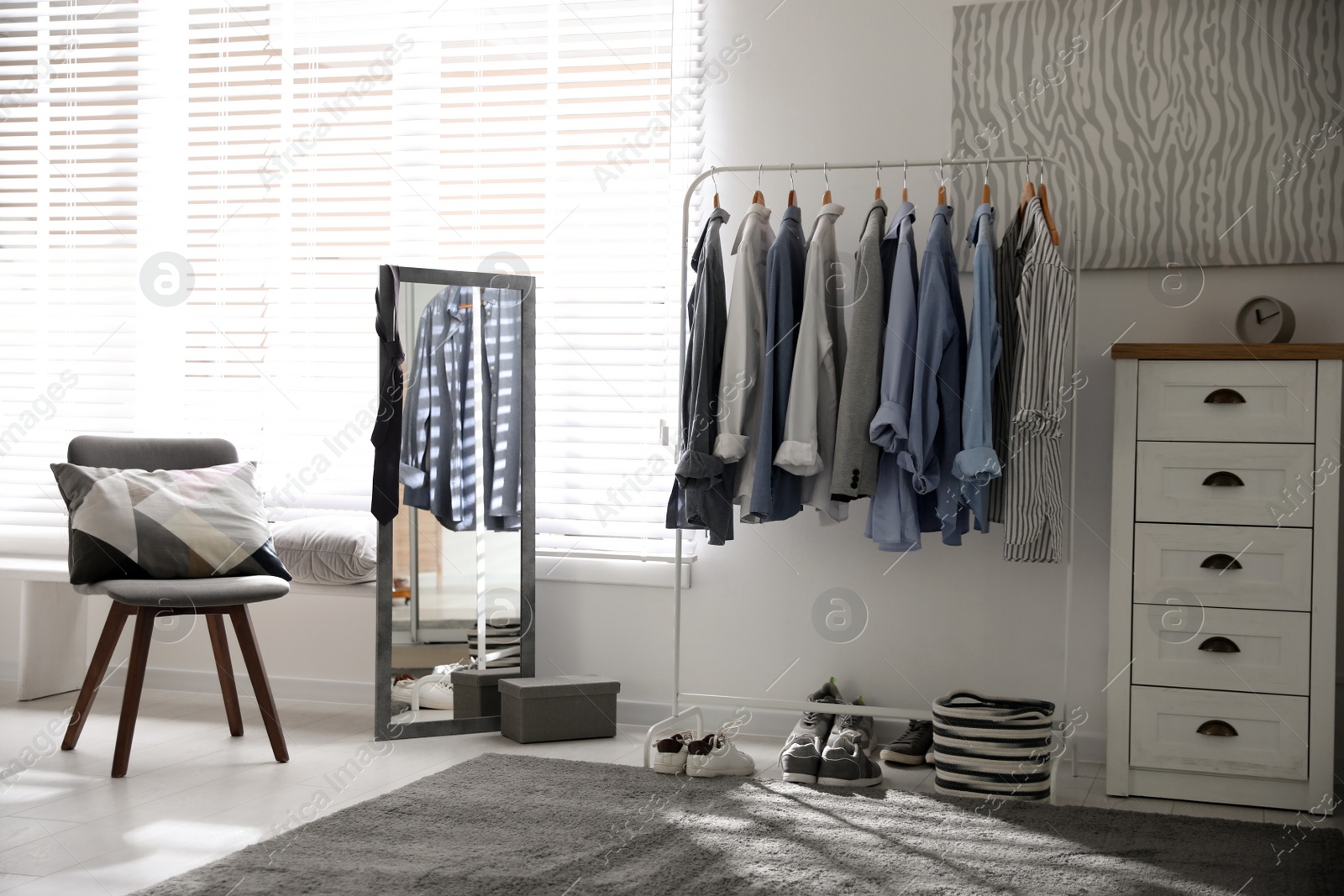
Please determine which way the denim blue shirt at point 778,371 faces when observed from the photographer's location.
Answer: facing to the left of the viewer

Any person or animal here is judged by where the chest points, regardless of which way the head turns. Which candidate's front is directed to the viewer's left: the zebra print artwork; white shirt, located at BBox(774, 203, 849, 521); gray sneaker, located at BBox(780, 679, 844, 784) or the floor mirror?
the white shirt

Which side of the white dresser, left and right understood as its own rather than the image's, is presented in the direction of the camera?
front

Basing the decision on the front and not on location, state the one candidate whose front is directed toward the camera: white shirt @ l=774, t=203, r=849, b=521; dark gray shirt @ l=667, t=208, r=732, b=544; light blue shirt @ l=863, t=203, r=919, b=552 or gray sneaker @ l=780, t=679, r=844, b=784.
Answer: the gray sneaker

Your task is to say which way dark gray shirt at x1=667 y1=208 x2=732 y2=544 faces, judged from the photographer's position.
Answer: facing to the left of the viewer

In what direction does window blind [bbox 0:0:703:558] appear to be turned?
toward the camera

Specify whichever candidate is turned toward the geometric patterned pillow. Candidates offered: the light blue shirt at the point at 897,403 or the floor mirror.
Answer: the light blue shirt

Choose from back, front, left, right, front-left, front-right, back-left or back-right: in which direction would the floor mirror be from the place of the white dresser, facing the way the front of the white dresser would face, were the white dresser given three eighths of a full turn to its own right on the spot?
front-left

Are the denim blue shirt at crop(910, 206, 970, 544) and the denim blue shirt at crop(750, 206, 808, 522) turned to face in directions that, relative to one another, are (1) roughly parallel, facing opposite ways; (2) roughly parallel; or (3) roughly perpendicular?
roughly parallel

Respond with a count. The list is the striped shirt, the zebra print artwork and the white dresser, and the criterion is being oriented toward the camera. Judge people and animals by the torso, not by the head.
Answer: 2

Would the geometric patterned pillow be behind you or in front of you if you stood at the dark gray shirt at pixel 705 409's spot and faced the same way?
in front
